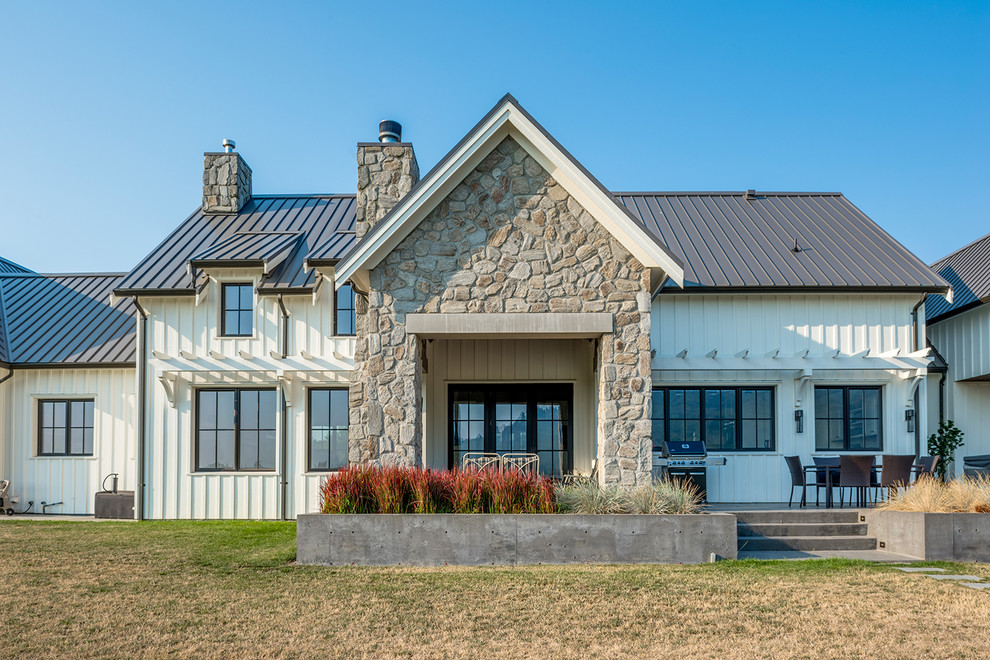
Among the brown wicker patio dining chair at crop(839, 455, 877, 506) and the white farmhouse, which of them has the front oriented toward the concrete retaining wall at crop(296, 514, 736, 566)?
the white farmhouse

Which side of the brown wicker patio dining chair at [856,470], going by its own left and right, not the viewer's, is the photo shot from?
back

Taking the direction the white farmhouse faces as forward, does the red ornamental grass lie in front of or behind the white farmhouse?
in front

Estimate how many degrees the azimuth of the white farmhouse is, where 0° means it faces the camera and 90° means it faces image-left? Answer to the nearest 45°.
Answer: approximately 0°

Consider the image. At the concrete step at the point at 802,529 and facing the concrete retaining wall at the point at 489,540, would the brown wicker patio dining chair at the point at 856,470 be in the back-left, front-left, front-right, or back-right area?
back-right

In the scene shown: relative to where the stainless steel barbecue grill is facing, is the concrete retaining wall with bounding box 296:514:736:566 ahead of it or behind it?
ahead

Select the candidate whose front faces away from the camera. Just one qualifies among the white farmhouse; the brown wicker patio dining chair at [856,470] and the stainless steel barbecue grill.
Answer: the brown wicker patio dining chair

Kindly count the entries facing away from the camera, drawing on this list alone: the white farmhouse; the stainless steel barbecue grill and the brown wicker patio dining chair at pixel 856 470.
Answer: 1

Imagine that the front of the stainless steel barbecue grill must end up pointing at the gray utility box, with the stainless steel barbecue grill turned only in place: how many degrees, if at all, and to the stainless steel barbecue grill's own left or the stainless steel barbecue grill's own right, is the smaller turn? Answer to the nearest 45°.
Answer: approximately 90° to the stainless steel barbecue grill's own right

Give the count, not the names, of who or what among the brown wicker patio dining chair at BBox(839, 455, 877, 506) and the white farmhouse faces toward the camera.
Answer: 1
